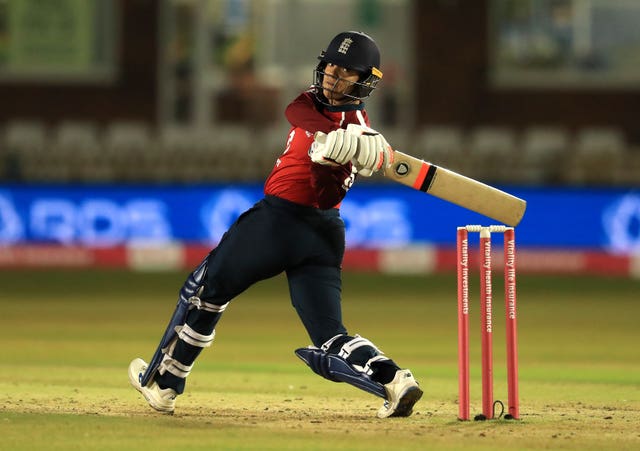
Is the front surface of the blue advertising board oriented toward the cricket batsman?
yes

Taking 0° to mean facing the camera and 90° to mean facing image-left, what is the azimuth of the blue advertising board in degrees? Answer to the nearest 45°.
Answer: approximately 0°

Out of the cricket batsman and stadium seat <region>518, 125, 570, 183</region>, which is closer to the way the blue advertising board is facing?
the cricket batsman

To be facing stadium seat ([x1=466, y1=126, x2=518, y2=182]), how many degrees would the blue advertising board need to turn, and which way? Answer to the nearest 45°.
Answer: approximately 135° to its left

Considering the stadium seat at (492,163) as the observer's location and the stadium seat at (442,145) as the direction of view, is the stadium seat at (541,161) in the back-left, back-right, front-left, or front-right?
back-right

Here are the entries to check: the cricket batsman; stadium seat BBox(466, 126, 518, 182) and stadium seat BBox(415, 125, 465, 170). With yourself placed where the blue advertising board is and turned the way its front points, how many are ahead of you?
1

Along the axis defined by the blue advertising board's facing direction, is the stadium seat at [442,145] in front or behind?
behind
